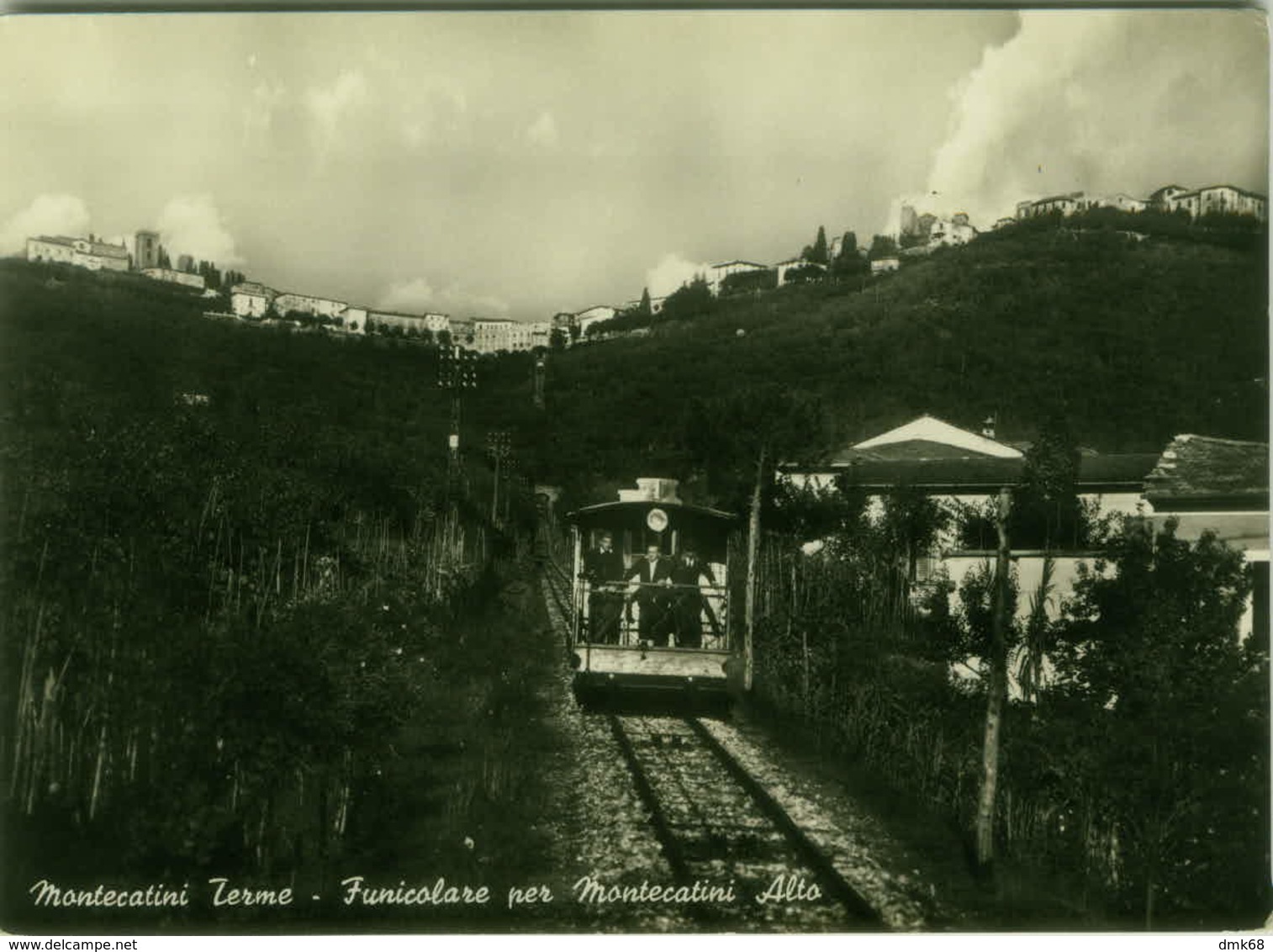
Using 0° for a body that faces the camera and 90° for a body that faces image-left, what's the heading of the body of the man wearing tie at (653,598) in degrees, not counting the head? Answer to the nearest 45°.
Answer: approximately 0°

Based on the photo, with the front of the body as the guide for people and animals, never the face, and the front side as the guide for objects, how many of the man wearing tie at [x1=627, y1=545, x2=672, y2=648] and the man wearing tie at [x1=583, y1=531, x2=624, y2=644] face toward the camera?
2

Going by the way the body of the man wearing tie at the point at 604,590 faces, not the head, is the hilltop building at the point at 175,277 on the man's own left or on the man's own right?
on the man's own right
